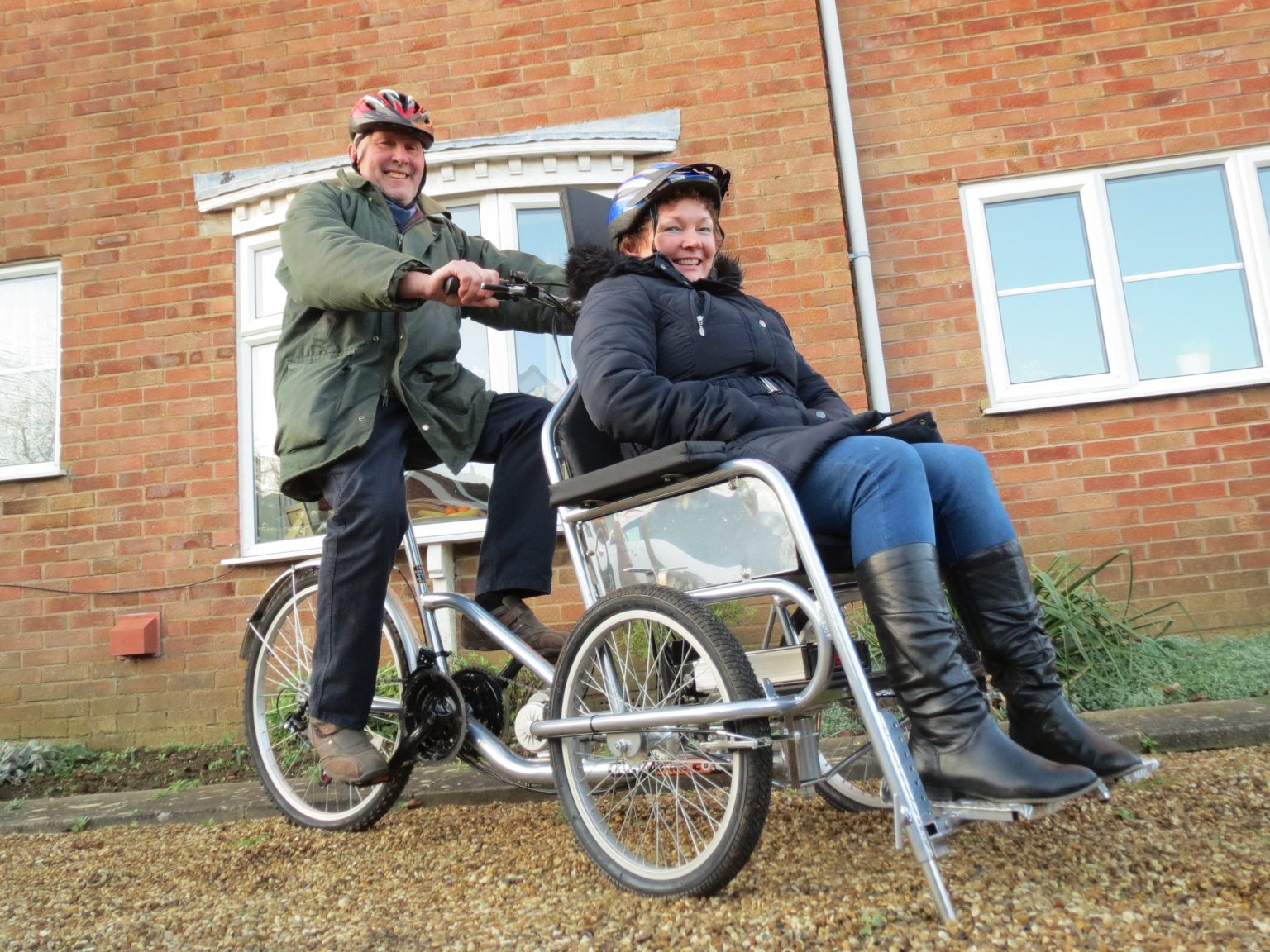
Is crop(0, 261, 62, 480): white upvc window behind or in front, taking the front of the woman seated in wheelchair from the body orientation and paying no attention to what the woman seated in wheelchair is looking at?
behind

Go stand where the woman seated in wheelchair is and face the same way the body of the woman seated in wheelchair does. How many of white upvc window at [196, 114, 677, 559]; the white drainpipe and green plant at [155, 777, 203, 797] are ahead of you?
0

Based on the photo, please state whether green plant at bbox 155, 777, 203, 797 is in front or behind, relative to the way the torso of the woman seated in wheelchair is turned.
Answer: behind

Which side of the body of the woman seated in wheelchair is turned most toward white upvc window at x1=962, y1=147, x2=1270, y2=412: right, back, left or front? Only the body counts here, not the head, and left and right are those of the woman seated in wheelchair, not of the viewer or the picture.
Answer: left

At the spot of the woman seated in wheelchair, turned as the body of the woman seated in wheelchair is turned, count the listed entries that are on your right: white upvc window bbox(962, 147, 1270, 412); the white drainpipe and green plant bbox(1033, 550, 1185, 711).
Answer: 0

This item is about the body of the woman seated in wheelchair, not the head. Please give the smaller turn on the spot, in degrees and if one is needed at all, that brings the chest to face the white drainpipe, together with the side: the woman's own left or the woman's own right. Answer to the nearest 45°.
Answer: approximately 135° to the woman's own left

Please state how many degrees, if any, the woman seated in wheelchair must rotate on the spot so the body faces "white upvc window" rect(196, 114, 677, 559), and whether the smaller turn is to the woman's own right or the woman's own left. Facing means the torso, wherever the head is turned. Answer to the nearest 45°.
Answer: approximately 180°

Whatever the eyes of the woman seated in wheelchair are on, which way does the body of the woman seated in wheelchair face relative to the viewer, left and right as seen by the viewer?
facing the viewer and to the right of the viewer
